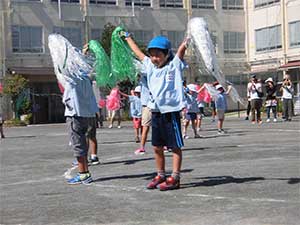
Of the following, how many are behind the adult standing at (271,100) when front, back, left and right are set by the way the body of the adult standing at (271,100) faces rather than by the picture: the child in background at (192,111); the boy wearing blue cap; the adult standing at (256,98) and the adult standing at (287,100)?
0

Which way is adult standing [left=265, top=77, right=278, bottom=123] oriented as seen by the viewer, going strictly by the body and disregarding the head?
toward the camera

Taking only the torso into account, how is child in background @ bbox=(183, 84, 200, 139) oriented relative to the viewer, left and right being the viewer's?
facing the viewer

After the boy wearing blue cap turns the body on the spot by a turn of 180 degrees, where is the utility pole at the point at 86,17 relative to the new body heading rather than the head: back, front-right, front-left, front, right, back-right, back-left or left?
front-left

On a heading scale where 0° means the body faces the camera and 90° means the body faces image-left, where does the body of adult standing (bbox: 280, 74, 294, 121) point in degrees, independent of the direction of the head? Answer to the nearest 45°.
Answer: approximately 0°

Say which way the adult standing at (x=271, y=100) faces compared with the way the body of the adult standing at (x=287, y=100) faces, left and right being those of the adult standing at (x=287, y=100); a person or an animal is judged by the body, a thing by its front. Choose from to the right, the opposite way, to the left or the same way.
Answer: the same way

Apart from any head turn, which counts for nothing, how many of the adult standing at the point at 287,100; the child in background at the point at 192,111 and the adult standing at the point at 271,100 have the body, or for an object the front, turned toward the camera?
3

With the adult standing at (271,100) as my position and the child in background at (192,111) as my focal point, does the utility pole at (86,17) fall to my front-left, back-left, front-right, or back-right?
back-right

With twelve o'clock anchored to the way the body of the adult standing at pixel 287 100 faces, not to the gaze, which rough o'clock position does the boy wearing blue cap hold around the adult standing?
The boy wearing blue cap is roughly at 12 o'clock from the adult standing.

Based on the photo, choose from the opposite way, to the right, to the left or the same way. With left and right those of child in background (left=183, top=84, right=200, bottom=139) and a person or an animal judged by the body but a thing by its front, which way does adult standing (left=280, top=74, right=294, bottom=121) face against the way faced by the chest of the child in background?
the same way

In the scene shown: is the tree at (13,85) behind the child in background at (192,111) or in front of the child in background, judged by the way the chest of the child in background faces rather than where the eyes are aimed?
behind

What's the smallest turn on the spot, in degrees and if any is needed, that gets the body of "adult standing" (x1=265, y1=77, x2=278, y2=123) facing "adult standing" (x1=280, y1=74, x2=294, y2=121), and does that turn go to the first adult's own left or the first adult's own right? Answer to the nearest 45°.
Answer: approximately 45° to the first adult's own left
